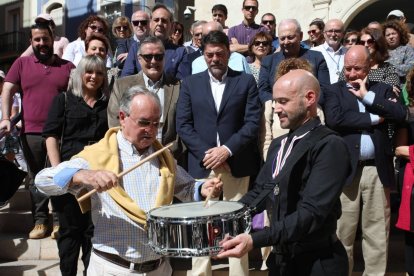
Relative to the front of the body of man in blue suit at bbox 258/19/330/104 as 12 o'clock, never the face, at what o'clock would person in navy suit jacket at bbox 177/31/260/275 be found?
person in navy suit jacket at bbox 177/31/260/275 is roughly at 1 o'clock from man in blue suit at bbox 258/19/330/104.

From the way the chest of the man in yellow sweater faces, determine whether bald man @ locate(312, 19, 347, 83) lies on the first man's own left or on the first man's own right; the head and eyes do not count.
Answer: on the first man's own left

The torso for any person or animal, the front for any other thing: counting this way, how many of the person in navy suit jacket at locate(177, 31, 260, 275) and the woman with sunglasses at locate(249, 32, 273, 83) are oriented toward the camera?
2

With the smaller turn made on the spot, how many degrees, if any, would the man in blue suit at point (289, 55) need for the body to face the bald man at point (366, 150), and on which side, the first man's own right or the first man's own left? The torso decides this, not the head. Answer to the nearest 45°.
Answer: approximately 45° to the first man's own left

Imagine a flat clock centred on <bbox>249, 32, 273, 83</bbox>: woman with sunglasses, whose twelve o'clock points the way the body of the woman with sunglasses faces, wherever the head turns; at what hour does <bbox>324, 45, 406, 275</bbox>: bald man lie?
The bald man is roughly at 11 o'clock from the woman with sunglasses.

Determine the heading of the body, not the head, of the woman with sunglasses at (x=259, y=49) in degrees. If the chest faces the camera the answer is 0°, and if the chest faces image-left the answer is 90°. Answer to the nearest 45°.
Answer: approximately 0°

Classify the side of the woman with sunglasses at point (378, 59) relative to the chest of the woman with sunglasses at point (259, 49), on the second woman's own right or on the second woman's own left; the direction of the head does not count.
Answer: on the second woman's own left
